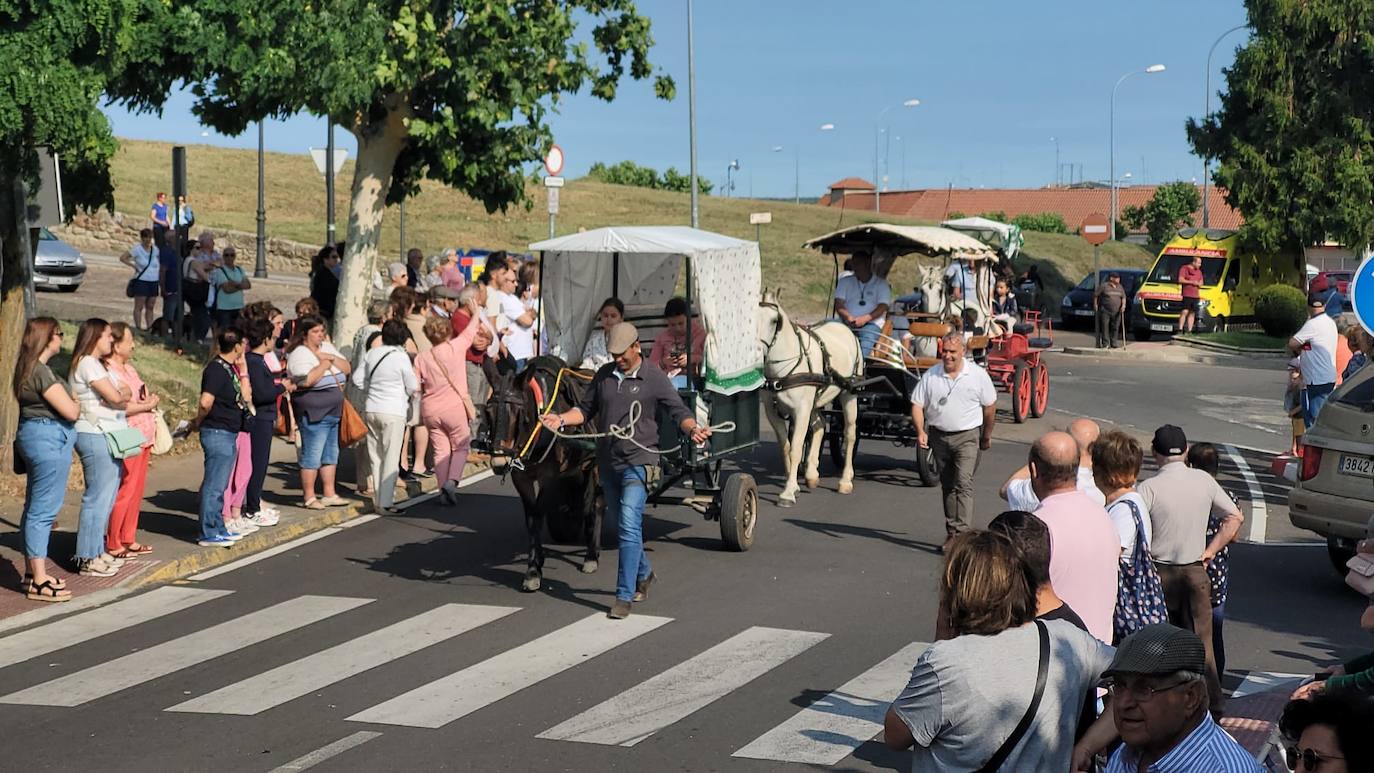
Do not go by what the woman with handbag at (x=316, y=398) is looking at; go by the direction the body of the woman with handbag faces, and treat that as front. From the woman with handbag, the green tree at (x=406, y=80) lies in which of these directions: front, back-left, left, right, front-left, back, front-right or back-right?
back-left

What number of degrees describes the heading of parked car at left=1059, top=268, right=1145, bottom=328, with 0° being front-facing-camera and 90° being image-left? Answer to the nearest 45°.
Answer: approximately 45°

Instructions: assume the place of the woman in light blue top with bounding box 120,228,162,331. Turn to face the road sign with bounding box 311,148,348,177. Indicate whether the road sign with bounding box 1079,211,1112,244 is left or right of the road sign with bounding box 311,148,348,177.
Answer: right

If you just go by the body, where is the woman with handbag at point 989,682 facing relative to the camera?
away from the camera

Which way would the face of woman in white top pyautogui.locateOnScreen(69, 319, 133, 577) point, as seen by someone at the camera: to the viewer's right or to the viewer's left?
to the viewer's right

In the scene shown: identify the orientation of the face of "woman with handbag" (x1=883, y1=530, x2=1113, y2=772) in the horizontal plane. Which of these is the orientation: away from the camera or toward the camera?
away from the camera

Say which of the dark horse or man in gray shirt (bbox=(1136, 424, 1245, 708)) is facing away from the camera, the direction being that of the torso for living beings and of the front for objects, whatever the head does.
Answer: the man in gray shirt

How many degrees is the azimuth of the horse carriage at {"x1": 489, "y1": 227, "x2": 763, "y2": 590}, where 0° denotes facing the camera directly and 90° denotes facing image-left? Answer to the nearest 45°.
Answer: approximately 45°

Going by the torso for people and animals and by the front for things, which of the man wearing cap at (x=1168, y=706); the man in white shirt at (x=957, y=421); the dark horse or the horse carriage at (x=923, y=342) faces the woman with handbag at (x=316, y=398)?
the horse carriage
